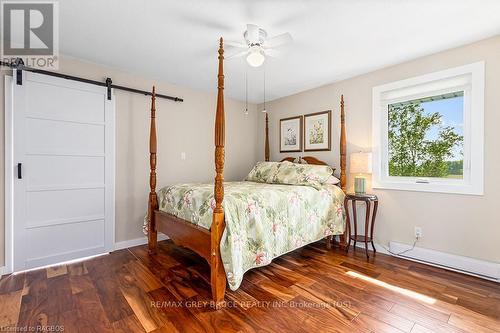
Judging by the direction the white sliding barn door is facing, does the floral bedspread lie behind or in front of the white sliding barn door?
in front

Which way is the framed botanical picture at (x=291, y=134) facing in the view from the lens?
facing the viewer and to the left of the viewer

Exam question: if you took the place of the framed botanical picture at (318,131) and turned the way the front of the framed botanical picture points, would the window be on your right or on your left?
on your left

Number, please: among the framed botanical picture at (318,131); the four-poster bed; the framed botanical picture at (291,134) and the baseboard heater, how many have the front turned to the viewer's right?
0

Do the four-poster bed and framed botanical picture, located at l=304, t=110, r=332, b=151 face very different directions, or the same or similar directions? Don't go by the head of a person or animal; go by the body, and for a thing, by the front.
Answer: same or similar directions

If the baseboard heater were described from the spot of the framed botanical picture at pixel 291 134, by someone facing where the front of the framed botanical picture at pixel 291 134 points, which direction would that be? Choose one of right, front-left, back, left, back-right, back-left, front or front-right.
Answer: left

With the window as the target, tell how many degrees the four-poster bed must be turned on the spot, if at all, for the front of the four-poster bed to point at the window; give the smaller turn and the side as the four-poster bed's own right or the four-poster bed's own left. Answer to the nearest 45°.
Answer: approximately 135° to the four-poster bed's own left

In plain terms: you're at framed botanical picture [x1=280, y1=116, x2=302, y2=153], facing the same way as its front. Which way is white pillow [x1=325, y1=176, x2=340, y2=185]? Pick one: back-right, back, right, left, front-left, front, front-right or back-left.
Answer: left

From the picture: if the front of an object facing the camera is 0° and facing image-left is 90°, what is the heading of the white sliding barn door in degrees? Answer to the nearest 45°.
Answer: approximately 315°

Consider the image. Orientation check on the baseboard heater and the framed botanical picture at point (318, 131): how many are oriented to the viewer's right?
0

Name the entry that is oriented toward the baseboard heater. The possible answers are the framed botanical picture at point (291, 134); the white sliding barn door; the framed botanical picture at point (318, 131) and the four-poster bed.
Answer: the white sliding barn door

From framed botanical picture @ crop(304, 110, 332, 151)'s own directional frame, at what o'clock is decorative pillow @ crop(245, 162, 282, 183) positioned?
The decorative pillow is roughly at 1 o'clock from the framed botanical picture.

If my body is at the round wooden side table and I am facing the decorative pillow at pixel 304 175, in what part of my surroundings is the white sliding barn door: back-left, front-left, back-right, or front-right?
front-left

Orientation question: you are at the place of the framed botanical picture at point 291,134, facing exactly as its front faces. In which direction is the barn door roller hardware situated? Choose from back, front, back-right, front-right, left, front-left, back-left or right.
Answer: front
